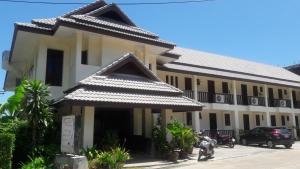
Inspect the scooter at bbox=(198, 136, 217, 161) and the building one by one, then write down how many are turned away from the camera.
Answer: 0

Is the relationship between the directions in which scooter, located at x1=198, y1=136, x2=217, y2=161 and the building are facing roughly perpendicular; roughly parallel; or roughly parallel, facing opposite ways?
roughly perpendicular

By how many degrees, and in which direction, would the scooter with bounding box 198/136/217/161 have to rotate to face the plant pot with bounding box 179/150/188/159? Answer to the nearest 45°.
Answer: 0° — it already faces it

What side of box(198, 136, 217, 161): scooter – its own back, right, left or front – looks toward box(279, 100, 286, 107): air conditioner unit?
back

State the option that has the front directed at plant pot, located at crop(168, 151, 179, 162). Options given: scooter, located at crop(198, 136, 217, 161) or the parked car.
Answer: the scooter

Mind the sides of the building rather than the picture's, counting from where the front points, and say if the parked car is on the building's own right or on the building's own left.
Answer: on the building's own left

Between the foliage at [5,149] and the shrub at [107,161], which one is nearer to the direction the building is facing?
the shrub

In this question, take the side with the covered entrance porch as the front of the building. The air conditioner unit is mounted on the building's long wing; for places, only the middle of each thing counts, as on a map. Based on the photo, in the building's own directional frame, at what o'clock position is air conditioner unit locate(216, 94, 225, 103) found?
The air conditioner unit is roughly at 9 o'clock from the building.

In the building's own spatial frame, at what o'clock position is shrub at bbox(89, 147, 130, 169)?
The shrub is roughly at 1 o'clock from the building.

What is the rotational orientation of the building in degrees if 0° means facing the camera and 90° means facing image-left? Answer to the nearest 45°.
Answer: approximately 315°

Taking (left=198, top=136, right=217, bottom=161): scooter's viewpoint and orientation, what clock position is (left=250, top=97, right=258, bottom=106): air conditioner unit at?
The air conditioner unit is roughly at 5 o'clock from the scooter.
